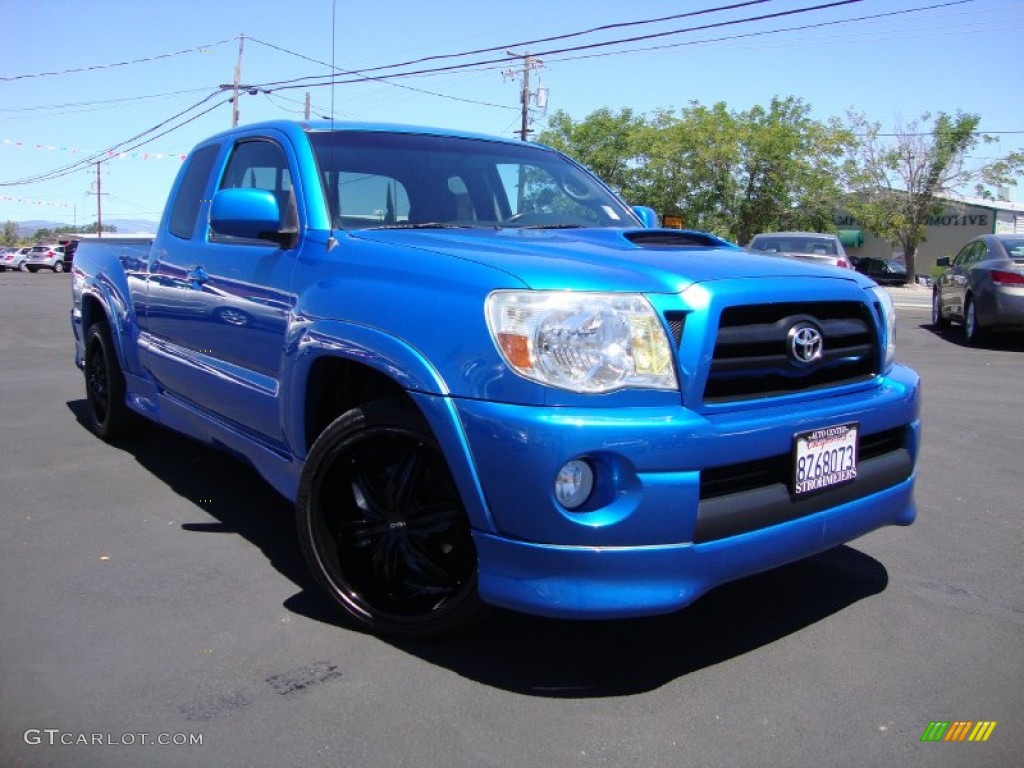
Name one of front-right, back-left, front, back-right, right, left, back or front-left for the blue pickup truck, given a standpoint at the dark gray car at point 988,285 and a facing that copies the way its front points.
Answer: back-left

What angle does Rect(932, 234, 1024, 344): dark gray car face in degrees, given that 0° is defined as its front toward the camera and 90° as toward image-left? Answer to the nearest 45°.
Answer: approximately 135°

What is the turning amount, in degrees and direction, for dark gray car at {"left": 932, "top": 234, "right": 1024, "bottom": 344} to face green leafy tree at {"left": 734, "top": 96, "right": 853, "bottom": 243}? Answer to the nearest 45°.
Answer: approximately 45° to its right

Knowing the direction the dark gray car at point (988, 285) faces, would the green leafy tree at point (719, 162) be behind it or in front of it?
in front

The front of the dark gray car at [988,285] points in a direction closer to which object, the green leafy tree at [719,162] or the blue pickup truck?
the green leafy tree

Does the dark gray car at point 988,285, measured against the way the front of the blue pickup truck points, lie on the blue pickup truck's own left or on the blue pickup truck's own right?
on the blue pickup truck's own left

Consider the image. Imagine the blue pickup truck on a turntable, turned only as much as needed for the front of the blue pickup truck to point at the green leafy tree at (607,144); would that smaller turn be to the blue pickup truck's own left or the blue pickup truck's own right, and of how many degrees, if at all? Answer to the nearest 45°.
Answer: approximately 135° to the blue pickup truck's own left

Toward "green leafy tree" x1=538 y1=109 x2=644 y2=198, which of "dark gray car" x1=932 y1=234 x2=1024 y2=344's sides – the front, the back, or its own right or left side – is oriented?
front

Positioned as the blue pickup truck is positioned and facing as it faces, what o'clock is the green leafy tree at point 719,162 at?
The green leafy tree is roughly at 8 o'clock from the blue pickup truck.

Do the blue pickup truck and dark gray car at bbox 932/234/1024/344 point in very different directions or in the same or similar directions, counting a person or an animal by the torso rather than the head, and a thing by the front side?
very different directions
